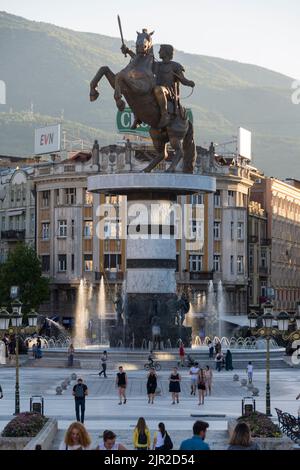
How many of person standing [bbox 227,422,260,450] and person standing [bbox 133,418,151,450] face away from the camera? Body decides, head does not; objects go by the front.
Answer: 2

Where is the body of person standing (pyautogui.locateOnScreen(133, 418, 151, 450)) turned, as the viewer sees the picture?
away from the camera

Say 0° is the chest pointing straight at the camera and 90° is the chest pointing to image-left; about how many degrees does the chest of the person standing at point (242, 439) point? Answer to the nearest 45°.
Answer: approximately 180°

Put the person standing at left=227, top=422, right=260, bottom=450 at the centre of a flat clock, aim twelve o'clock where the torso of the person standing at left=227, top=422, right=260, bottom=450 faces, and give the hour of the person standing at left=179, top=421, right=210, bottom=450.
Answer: the person standing at left=179, top=421, right=210, bottom=450 is roughly at 9 o'clock from the person standing at left=227, top=422, right=260, bottom=450.

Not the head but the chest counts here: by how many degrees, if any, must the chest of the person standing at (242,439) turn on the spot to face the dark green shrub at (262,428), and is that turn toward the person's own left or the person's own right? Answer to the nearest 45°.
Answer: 0° — they already face it

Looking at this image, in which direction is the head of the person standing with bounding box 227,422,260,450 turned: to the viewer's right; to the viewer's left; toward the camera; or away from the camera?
away from the camera

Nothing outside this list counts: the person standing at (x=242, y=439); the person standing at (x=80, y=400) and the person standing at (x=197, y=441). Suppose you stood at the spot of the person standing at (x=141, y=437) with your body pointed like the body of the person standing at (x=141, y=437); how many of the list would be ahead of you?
1

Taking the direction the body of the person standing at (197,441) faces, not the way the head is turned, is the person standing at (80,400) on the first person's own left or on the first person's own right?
on the first person's own left

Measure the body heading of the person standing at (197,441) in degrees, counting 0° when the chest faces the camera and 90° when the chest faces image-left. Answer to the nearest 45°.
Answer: approximately 225°

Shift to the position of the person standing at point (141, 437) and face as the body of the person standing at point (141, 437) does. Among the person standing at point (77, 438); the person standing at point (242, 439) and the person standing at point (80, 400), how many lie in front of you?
1
